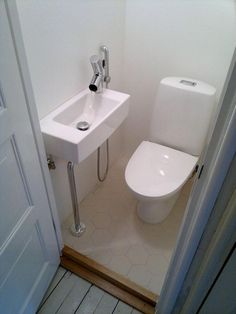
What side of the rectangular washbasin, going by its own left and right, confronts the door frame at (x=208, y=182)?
front

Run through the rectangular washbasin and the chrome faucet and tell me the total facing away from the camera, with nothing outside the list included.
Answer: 0

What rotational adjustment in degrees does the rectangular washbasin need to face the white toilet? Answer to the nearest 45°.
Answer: approximately 45° to its left

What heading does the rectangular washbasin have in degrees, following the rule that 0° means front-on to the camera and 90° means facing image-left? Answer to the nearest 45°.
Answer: approximately 315°
